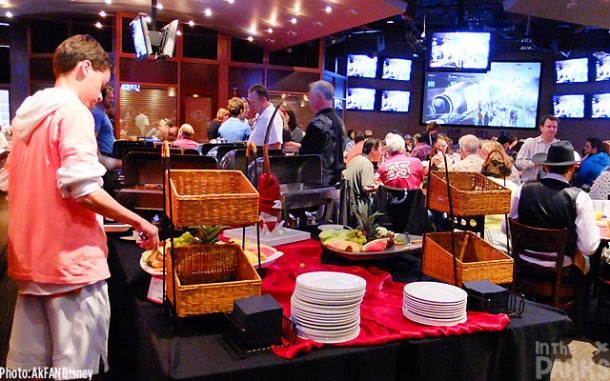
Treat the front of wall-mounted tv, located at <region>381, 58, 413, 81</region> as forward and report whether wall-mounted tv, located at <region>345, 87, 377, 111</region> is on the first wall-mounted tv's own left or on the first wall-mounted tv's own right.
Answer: on the first wall-mounted tv's own right

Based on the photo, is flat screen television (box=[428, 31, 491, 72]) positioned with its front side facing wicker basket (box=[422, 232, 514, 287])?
yes

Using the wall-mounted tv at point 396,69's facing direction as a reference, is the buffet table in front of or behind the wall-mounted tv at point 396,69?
in front

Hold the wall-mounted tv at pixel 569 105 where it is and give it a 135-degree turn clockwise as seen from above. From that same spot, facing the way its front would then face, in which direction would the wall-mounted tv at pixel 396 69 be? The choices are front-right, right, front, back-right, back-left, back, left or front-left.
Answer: front-left

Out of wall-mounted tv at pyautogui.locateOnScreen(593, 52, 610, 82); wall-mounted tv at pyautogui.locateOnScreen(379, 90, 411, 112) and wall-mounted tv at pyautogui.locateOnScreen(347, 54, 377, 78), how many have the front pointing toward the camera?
3

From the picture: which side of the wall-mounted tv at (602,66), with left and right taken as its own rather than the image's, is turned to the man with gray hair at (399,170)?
front

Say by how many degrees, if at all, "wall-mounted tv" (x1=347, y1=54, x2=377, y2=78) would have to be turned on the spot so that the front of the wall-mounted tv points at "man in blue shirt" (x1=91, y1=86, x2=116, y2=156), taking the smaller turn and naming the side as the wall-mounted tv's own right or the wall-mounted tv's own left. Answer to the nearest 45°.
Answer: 0° — it already faces them

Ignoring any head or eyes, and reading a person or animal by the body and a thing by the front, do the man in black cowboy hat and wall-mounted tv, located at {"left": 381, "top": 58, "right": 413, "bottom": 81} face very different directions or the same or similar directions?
very different directions

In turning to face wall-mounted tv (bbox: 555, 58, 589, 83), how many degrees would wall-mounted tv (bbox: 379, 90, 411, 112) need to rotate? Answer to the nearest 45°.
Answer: approximately 90° to its left

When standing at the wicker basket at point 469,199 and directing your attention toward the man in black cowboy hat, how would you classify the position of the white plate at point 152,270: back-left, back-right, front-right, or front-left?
back-left

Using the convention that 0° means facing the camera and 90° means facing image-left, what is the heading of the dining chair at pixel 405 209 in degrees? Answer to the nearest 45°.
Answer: approximately 180°

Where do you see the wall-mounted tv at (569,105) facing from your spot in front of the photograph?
facing the viewer

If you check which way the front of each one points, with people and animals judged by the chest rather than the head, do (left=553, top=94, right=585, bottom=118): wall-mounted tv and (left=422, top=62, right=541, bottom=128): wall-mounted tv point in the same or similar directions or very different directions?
same or similar directions

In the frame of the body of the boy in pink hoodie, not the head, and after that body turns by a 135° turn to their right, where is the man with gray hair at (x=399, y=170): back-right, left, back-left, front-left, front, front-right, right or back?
back-left

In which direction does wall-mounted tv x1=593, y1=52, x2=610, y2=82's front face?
toward the camera

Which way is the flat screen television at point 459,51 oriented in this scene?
toward the camera
